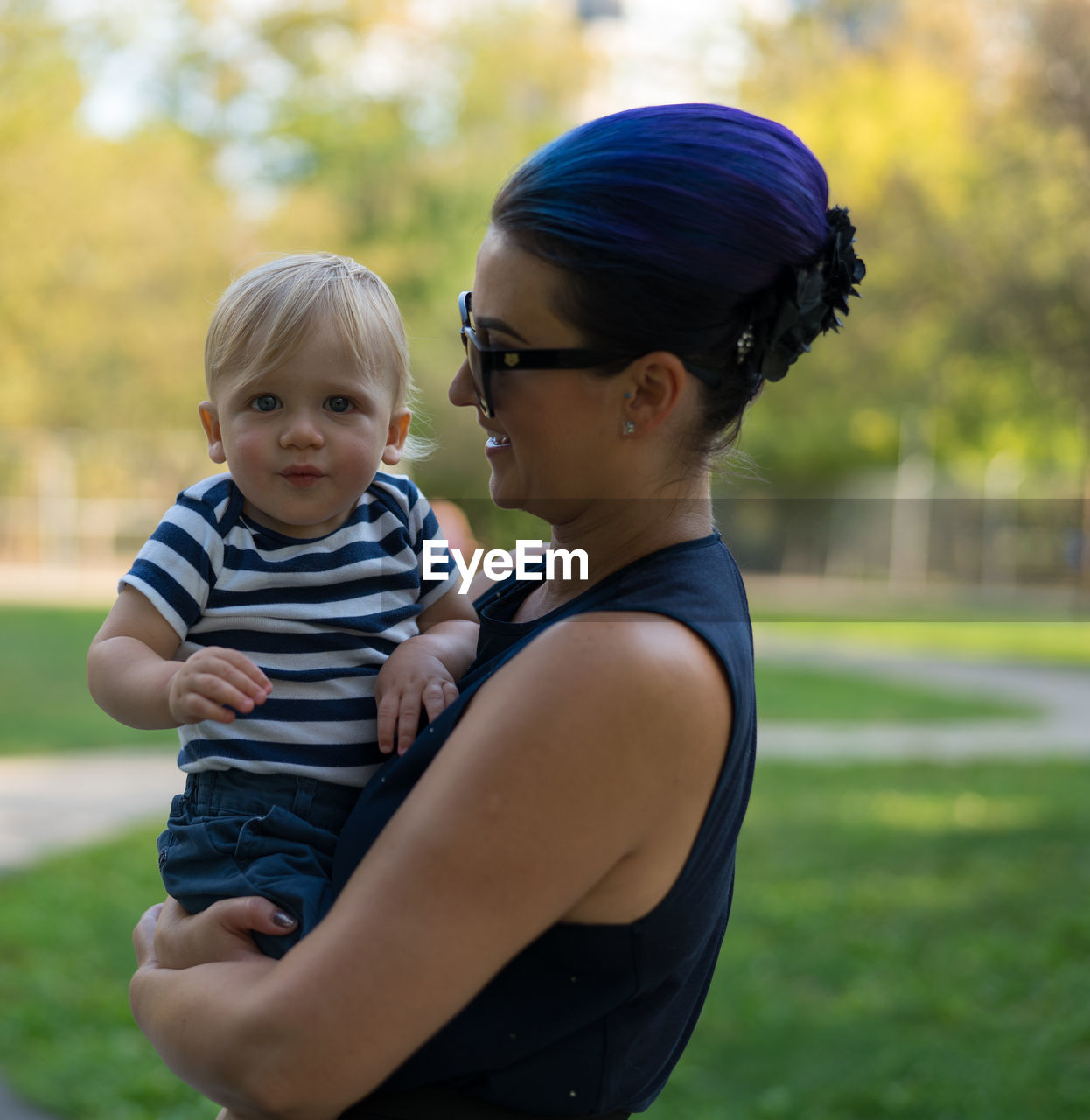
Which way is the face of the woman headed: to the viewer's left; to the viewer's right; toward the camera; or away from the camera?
to the viewer's left

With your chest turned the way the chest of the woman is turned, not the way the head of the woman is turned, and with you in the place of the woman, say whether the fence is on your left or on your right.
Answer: on your right

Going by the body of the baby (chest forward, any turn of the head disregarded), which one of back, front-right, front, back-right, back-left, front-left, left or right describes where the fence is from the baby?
back

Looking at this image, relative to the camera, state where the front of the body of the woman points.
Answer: to the viewer's left

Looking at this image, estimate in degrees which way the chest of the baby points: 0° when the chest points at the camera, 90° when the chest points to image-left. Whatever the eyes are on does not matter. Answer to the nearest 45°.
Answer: approximately 0°
